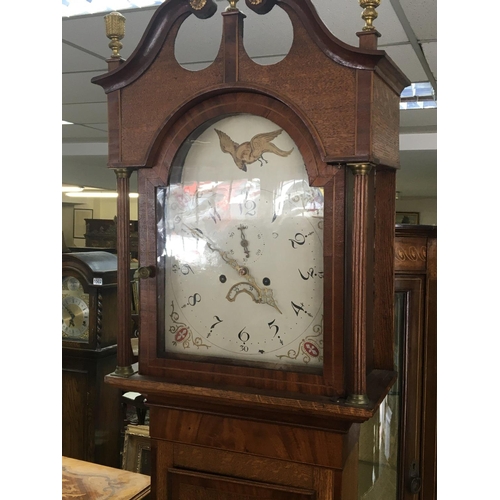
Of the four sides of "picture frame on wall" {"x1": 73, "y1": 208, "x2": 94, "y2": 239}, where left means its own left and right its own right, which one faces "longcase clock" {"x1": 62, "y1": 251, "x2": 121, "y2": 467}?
front

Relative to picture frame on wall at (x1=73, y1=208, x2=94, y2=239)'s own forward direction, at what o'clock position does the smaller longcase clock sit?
The smaller longcase clock is roughly at 12 o'clock from the picture frame on wall.

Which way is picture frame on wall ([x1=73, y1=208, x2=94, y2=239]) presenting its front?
toward the camera

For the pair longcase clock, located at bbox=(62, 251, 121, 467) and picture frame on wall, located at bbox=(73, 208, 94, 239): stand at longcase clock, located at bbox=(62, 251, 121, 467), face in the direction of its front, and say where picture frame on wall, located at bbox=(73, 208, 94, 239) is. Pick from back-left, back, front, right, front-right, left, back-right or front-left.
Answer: back-right

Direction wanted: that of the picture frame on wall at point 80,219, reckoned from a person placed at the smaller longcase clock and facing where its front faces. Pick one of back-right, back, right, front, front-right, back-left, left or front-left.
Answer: back-right

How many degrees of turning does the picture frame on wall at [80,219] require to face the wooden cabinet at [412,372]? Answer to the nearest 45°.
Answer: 0° — it already faces it

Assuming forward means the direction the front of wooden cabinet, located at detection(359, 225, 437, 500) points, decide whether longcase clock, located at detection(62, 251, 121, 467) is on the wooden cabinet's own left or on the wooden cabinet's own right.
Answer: on the wooden cabinet's own right

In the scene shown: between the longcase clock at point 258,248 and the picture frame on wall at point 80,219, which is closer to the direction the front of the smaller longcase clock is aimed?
the longcase clock

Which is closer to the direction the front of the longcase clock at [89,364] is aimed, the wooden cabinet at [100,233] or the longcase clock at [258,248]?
the longcase clock

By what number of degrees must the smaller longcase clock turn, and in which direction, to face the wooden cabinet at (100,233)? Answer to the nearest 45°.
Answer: approximately 135° to its right

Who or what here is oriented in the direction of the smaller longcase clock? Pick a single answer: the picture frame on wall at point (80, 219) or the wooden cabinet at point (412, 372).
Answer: the picture frame on wall

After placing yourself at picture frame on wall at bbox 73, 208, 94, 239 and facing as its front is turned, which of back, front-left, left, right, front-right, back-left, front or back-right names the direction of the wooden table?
front

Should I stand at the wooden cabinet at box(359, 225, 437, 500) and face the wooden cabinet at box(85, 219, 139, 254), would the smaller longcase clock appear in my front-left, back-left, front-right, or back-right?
front-left

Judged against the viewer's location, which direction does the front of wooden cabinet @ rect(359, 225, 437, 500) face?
facing the viewer

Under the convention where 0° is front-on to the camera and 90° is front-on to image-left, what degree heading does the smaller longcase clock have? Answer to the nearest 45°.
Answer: approximately 45°
